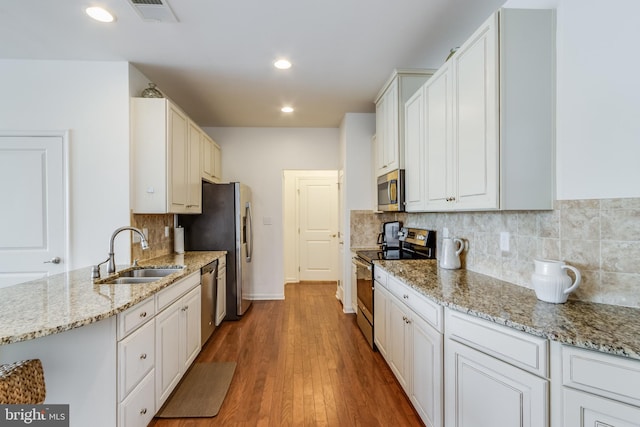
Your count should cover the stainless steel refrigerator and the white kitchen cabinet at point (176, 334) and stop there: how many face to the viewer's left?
0

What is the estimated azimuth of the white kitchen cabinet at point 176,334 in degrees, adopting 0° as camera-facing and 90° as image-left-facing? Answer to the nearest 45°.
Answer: approximately 315°

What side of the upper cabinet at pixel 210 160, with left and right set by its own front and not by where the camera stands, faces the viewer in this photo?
right

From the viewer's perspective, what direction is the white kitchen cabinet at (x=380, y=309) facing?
to the viewer's left

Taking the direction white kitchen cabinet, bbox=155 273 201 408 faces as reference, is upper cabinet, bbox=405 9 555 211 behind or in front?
in front

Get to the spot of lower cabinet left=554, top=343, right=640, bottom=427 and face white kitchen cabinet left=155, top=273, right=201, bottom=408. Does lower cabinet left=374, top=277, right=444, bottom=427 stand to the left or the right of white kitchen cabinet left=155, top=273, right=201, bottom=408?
right

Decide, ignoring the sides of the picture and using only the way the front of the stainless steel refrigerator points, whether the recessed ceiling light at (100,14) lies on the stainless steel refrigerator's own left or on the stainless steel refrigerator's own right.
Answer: on the stainless steel refrigerator's own right

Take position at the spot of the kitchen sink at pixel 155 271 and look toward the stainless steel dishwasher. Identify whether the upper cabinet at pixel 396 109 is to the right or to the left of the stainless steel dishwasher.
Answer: right

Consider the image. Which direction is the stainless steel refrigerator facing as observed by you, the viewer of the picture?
facing to the right of the viewer

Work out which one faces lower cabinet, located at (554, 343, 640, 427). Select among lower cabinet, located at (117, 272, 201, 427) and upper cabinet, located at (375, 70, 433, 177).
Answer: lower cabinet, located at (117, 272, 201, 427)

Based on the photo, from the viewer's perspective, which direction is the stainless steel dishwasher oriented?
to the viewer's right

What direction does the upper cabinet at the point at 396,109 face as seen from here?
to the viewer's left

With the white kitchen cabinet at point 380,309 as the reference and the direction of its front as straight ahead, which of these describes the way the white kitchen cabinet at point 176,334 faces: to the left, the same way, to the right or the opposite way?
the opposite way

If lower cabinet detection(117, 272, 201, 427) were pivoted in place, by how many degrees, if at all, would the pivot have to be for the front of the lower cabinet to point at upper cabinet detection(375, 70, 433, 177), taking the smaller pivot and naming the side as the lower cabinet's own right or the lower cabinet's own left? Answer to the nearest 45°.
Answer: approximately 45° to the lower cabinet's own left

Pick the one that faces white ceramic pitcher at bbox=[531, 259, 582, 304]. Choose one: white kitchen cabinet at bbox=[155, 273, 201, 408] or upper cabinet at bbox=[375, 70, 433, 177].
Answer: the white kitchen cabinet

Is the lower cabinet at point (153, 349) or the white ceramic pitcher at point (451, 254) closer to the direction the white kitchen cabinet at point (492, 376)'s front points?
the lower cabinet

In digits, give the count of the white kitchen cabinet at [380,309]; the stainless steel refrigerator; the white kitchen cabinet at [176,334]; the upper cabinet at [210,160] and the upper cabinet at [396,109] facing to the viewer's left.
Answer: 2

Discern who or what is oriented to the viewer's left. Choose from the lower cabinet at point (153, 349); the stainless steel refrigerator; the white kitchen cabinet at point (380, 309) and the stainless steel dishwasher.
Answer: the white kitchen cabinet
